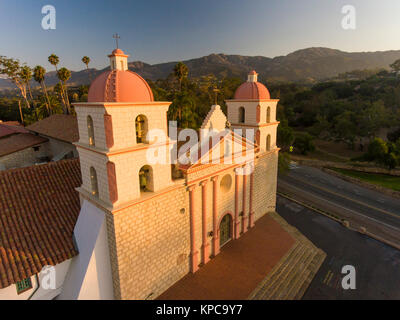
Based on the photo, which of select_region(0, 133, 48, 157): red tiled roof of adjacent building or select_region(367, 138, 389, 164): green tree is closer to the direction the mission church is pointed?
the green tree

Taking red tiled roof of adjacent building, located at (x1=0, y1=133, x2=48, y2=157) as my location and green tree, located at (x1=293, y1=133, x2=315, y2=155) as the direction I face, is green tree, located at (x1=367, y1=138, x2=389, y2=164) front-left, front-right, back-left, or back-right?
front-right

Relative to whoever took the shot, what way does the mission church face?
facing the viewer and to the right of the viewer

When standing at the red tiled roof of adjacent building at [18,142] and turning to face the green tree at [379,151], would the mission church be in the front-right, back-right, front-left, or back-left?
front-right

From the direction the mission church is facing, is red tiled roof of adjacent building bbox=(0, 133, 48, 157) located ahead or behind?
behind

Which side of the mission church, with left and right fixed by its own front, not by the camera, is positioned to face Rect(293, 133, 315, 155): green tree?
left

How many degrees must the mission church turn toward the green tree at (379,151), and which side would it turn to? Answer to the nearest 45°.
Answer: approximately 90° to its left

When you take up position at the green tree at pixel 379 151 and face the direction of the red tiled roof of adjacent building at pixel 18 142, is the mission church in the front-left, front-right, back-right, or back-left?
front-left
